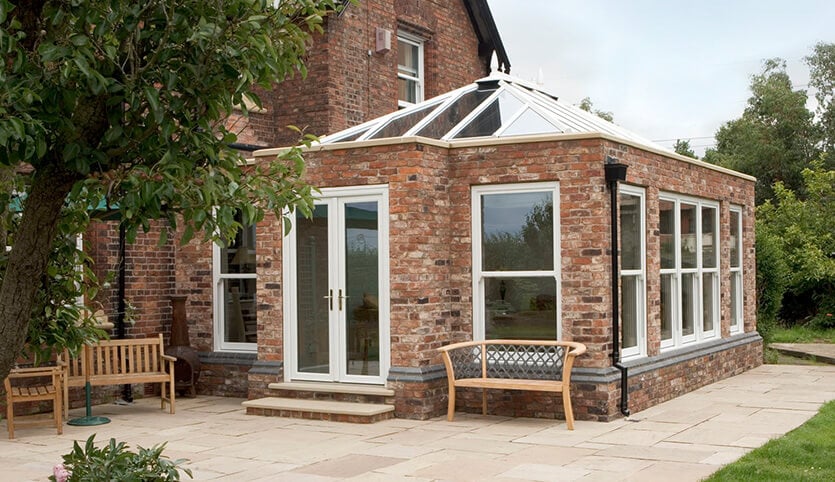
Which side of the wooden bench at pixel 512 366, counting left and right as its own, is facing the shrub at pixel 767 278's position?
back

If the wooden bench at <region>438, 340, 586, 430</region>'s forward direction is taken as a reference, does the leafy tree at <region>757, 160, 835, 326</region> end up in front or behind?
behind

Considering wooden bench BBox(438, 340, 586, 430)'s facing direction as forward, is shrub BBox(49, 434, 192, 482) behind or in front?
in front

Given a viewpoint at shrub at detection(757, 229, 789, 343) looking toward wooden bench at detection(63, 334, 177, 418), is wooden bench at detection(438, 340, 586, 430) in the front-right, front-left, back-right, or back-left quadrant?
front-left

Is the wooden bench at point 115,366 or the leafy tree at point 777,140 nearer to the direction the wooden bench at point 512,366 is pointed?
the wooden bench

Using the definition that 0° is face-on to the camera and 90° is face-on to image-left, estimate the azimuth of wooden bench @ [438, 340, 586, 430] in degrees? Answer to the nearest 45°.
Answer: approximately 45°
